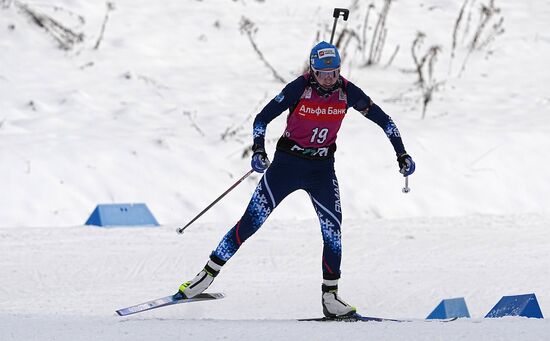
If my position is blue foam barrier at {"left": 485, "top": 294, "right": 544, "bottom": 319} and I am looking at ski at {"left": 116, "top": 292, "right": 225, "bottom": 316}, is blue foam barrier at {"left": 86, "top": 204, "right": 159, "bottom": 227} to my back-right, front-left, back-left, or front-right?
front-right

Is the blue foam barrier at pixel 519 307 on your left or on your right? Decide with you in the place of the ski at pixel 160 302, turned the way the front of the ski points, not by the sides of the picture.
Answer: on your left

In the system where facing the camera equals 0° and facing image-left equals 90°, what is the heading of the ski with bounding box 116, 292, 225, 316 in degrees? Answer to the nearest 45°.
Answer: approximately 45°

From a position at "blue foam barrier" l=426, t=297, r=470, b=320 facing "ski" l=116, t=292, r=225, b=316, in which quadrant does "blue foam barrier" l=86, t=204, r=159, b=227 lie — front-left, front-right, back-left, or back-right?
front-right

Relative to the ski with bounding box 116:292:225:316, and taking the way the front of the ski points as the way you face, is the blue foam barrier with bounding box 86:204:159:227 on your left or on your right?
on your right

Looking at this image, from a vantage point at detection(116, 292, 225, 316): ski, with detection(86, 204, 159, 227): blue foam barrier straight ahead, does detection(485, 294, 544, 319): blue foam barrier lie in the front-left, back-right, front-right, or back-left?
back-right

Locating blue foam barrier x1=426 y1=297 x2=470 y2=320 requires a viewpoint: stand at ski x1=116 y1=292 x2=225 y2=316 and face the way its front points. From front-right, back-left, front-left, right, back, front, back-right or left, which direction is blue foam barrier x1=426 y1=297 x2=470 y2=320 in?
back-left

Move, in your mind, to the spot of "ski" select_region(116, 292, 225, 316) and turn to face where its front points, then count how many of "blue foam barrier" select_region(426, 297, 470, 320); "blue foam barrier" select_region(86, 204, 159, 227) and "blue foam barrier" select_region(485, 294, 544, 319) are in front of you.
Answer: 0

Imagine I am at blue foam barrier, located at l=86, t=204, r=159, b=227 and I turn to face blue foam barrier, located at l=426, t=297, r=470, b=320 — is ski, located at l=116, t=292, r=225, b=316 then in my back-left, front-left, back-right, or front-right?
front-right
